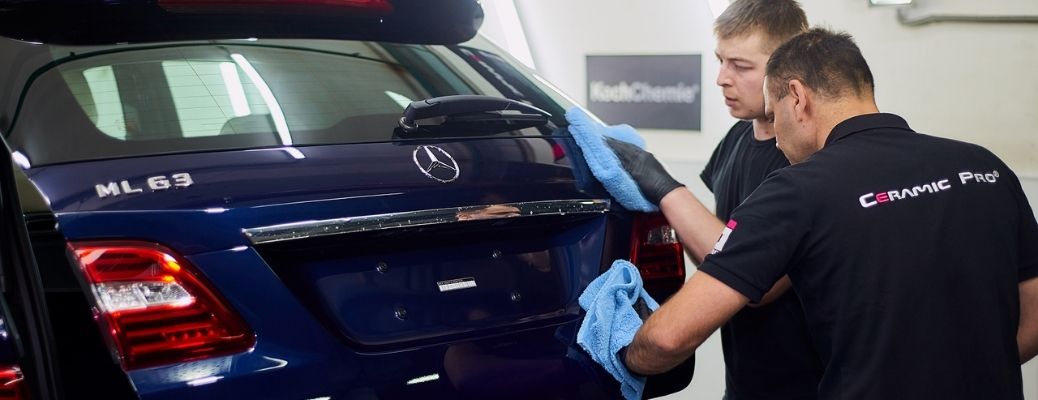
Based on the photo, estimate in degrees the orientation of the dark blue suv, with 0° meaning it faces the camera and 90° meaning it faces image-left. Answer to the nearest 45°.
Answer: approximately 135°

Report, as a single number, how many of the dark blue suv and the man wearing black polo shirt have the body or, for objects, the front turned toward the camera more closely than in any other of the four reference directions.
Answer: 0

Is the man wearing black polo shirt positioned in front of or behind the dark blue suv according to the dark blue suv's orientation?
behind

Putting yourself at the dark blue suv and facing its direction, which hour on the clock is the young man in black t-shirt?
The young man in black t-shirt is roughly at 4 o'clock from the dark blue suv.

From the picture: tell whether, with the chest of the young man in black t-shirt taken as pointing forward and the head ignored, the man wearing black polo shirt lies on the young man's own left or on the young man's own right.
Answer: on the young man's own left

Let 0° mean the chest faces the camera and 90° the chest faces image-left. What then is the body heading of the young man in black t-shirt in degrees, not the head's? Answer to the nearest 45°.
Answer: approximately 45°

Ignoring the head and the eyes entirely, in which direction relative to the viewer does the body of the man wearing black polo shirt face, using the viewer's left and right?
facing away from the viewer and to the left of the viewer

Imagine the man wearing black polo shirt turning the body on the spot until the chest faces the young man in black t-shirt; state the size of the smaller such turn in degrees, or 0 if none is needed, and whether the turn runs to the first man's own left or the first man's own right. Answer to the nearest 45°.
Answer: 0° — they already face them

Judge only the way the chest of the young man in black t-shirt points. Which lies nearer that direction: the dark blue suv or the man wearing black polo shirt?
the dark blue suv

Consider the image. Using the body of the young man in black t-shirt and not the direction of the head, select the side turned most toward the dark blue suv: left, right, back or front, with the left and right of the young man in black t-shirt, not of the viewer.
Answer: front

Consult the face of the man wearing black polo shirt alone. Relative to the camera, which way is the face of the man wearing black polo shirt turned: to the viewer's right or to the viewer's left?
to the viewer's left
